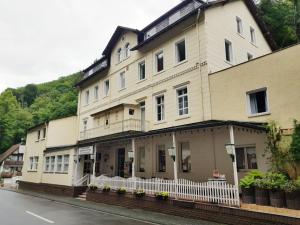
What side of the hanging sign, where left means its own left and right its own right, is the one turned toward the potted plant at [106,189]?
left

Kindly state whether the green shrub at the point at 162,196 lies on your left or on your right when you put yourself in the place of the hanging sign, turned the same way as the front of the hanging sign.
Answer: on your left

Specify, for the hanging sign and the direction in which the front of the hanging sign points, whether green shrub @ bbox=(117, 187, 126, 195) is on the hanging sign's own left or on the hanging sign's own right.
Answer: on the hanging sign's own left

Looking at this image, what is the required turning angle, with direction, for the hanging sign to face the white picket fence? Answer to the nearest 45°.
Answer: approximately 90° to its left

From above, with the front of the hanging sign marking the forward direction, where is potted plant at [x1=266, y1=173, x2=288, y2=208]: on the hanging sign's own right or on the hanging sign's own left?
on the hanging sign's own left

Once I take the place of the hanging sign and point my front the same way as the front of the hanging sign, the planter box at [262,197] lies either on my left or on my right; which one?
on my left

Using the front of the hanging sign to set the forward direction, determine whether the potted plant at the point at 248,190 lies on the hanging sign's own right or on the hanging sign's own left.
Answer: on the hanging sign's own left

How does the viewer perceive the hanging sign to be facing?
facing the viewer and to the left of the viewer
